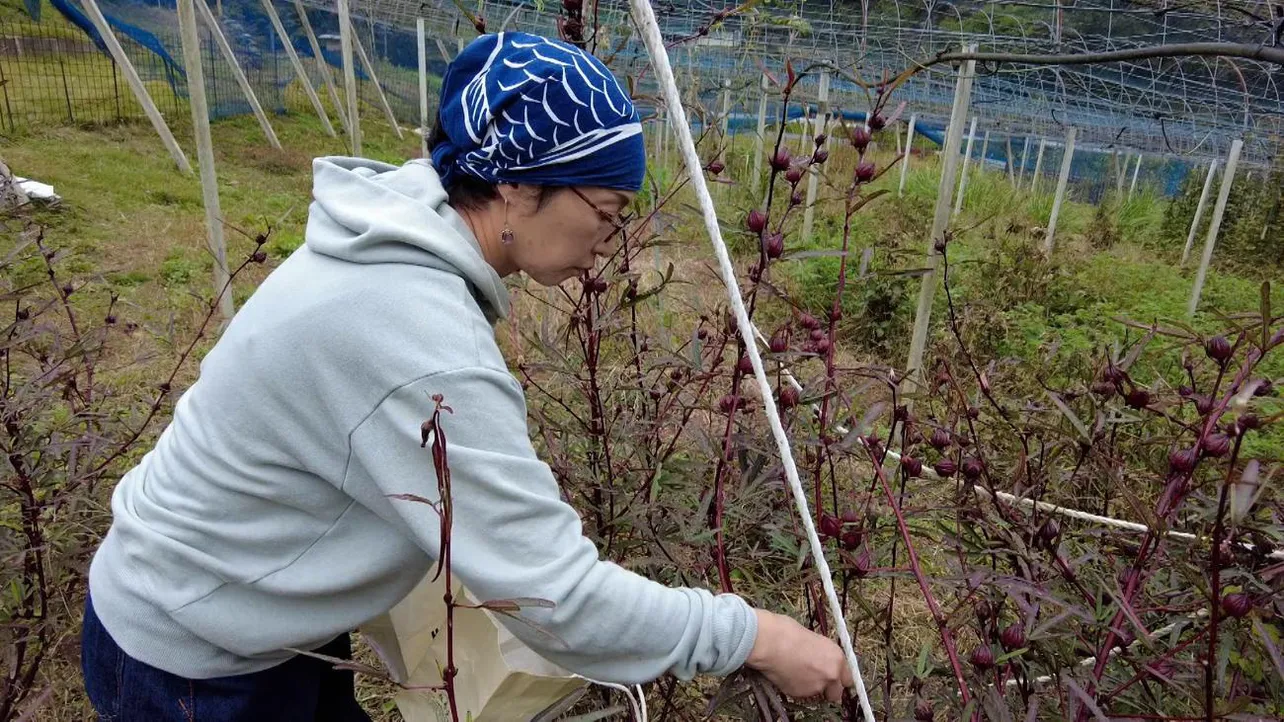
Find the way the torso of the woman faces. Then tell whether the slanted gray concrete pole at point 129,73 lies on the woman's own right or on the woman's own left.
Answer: on the woman's own left

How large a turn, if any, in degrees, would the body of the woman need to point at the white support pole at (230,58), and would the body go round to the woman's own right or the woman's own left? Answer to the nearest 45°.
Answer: approximately 90° to the woman's own left

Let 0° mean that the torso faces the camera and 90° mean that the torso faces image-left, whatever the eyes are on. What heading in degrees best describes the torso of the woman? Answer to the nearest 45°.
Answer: approximately 270°

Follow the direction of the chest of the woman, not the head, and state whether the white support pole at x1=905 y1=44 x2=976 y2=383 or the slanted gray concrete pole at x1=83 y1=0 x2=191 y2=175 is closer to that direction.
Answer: the white support pole

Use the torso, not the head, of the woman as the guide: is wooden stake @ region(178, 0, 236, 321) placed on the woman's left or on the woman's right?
on the woman's left

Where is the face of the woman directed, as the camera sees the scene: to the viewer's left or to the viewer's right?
to the viewer's right

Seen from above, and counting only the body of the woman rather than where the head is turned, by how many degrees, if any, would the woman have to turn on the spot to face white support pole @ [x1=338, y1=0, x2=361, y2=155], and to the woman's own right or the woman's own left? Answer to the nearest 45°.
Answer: approximately 90° to the woman's own left

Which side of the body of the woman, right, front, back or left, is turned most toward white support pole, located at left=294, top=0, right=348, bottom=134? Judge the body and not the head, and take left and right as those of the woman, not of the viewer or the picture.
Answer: left
